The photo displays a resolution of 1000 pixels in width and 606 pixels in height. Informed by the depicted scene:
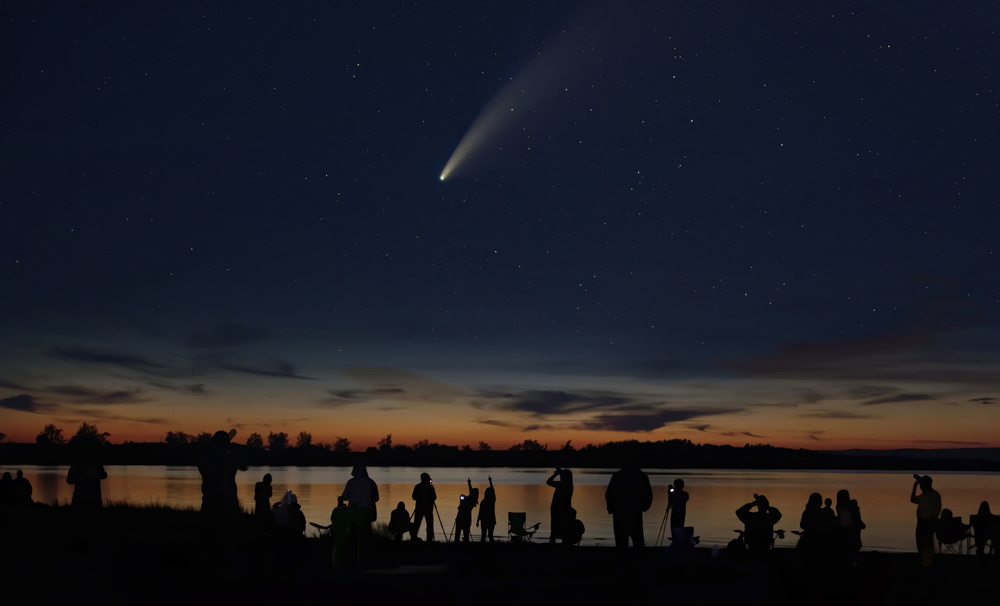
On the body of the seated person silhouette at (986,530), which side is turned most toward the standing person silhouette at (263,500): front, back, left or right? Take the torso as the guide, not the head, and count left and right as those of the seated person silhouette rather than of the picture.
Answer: left

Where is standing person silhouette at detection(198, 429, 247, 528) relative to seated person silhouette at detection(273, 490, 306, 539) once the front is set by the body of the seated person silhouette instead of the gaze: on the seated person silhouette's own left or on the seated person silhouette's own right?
on the seated person silhouette's own left

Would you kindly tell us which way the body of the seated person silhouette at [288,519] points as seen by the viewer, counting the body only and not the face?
away from the camera

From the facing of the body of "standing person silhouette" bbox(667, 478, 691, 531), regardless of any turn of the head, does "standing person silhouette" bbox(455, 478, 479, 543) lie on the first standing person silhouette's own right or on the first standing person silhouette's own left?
on the first standing person silhouette's own left

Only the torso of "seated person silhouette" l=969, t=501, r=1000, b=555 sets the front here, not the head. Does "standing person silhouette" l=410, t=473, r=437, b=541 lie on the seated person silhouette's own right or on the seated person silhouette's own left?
on the seated person silhouette's own left

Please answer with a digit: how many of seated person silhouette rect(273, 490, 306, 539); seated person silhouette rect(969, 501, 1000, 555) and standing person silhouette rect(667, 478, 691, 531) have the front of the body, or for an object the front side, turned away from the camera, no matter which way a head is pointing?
3

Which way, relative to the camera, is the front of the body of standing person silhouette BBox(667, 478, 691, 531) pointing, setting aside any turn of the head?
away from the camera

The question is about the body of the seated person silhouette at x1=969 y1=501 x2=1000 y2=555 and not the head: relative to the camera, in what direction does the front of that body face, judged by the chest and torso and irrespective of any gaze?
away from the camera

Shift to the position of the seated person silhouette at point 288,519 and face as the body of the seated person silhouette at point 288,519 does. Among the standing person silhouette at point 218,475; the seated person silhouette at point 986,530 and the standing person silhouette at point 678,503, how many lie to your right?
2

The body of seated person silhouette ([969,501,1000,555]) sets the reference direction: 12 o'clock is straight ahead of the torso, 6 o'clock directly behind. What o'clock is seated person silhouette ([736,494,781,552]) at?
seated person silhouette ([736,494,781,552]) is roughly at 8 o'clock from seated person silhouette ([969,501,1000,555]).
